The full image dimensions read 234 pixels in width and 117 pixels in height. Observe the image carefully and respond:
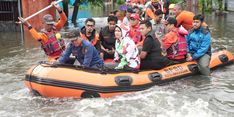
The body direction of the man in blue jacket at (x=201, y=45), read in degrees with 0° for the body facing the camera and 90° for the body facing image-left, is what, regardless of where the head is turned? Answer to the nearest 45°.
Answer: approximately 45°

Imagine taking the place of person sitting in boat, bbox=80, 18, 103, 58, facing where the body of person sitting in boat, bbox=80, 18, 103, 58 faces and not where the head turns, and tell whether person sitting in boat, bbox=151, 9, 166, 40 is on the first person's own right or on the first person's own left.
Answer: on the first person's own left

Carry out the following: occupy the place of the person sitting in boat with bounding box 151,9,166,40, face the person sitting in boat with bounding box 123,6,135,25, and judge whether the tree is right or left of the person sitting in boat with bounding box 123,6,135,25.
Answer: right

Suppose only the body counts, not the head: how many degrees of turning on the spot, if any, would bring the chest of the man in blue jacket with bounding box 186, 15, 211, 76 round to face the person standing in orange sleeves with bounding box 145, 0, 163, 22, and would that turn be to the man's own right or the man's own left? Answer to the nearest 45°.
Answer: approximately 90° to the man's own right

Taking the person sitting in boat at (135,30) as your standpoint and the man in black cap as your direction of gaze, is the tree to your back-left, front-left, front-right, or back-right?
back-right

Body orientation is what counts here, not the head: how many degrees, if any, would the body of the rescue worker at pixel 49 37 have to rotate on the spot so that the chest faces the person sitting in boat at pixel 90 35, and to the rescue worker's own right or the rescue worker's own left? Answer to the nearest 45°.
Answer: approximately 90° to the rescue worker's own left

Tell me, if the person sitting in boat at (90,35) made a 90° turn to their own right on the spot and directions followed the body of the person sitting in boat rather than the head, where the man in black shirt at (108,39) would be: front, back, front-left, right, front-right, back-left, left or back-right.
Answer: back-right

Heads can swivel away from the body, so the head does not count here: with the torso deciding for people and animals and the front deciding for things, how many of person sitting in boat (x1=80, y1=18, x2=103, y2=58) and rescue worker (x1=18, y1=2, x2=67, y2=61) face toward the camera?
2

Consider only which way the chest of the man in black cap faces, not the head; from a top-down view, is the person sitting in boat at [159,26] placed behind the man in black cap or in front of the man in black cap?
behind

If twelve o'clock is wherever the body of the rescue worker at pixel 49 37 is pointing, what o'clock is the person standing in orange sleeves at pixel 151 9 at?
The person standing in orange sleeves is roughly at 8 o'clock from the rescue worker.

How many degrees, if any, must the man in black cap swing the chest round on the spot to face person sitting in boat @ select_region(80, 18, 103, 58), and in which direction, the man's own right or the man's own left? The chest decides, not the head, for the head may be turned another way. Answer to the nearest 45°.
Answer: approximately 135° to the man's own right
